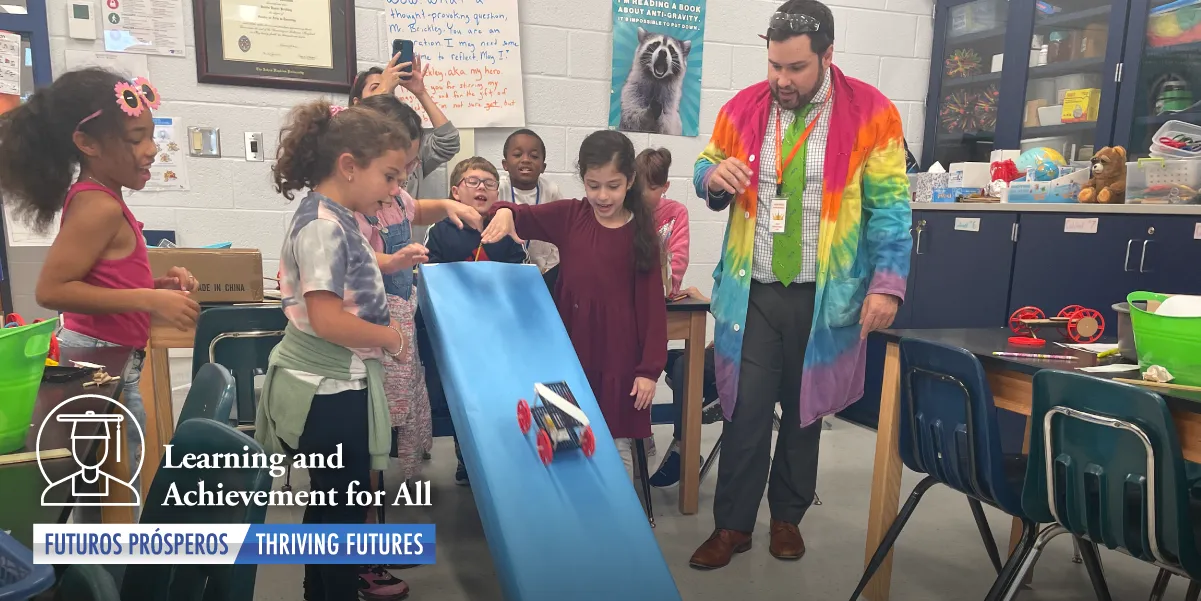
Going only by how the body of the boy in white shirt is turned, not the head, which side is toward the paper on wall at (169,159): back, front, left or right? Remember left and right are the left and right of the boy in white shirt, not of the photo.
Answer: right

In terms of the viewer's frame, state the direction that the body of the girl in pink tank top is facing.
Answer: to the viewer's right

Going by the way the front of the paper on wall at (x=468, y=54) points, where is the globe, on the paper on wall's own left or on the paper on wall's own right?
on the paper on wall's own left

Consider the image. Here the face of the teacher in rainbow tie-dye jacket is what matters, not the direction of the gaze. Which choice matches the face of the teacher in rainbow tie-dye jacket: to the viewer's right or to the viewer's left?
to the viewer's left

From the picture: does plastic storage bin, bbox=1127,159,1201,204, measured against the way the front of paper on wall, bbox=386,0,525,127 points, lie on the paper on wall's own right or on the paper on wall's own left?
on the paper on wall's own left

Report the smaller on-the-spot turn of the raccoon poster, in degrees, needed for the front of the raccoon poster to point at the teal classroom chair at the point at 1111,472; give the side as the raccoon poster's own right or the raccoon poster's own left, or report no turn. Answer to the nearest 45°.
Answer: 0° — it already faces it

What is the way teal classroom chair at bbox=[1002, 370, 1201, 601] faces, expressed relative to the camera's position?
facing away from the viewer and to the right of the viewer

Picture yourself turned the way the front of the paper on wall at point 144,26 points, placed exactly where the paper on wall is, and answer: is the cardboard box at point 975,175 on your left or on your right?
on your left

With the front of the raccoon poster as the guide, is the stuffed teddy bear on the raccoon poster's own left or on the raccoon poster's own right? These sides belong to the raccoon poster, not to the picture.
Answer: on the raccoon poster's own left

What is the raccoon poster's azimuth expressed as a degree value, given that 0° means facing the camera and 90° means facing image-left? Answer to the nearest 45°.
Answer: approximately 0°
